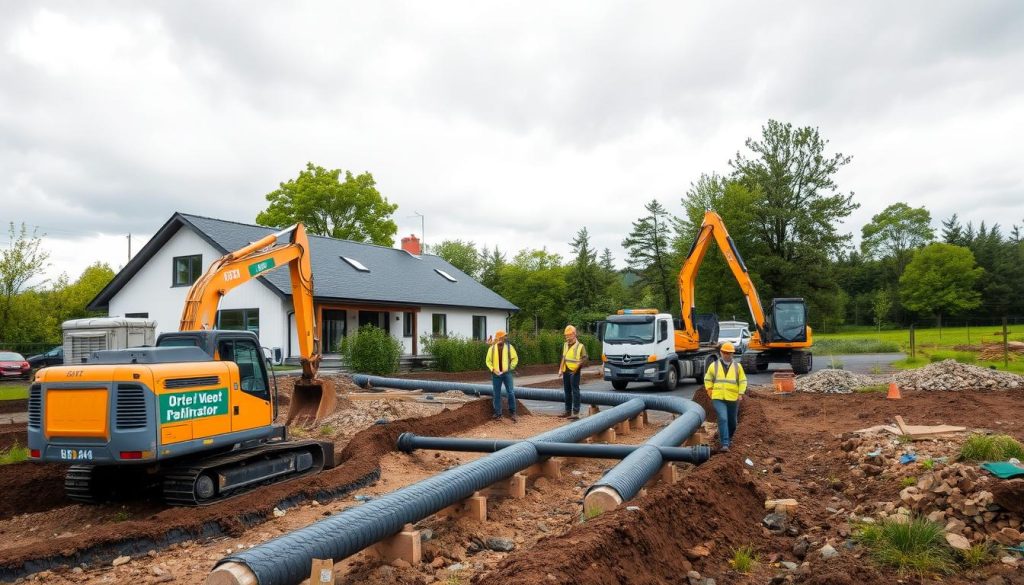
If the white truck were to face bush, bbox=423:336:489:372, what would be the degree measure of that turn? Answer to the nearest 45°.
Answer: approximately 90° to its right

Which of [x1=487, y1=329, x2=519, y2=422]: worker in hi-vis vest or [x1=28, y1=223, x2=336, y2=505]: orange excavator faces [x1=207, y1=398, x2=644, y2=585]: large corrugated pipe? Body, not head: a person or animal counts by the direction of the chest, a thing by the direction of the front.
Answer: the worker in hi-vis vest

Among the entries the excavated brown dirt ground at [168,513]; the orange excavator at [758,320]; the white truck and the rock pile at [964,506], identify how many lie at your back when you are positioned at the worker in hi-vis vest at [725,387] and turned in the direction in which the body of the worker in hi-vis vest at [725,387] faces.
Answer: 2

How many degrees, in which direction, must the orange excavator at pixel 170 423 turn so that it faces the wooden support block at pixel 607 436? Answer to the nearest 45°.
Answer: approximately 45° to its right

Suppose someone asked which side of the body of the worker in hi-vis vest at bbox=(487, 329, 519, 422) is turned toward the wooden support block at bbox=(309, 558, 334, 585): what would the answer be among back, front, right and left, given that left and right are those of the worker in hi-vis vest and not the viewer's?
front

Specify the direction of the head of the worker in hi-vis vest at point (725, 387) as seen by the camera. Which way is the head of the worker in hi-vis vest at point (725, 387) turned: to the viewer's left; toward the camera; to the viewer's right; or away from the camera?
toward the camera

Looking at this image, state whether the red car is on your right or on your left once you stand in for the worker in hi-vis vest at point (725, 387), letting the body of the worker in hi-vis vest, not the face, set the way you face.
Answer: on your right

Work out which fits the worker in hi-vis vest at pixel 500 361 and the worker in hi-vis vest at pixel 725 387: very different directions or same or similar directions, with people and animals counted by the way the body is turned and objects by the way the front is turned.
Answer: same or similar directions

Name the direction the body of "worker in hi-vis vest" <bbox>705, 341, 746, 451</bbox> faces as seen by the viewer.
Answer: toward the camera

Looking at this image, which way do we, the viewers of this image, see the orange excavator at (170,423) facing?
facing away from the viewer and to the right of the viewer

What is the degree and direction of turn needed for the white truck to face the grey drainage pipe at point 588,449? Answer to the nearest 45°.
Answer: approximately 45° to its left

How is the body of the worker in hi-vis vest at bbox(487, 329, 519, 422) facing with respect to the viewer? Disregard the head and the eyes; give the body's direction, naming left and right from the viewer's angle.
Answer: facing the viewer

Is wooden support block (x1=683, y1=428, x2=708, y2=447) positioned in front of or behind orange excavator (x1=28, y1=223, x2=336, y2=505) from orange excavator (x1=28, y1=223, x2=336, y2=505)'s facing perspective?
in front

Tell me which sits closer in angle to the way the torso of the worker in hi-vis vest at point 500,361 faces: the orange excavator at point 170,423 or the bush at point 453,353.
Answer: the orange excavator

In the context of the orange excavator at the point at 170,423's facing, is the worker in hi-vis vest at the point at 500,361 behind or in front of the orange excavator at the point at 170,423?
in front

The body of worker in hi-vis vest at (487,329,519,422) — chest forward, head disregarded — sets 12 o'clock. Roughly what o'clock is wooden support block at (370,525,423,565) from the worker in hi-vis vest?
The wooden support block is roughly at 12 o'clock from the worker in hi-vis vest.

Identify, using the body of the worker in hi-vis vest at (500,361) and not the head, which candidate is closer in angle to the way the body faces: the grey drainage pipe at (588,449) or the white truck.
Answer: the grey drainage pipe

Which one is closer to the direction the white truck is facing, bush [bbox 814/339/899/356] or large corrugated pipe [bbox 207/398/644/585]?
the large corrugated pipe

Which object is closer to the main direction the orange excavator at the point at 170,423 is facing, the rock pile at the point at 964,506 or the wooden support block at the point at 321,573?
the rock pile
